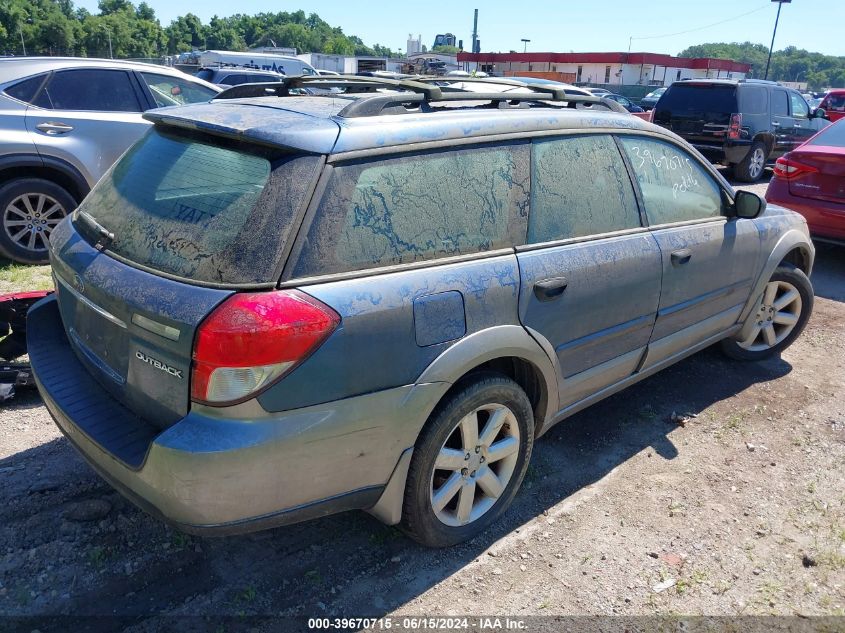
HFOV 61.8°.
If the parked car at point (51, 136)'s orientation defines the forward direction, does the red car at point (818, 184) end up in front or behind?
in front

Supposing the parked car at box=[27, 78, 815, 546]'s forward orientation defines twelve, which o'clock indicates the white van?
The white van is roughly at 10 o'clock from the parked car.

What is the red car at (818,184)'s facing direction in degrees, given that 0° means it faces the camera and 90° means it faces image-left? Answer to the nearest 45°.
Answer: approximately 225°

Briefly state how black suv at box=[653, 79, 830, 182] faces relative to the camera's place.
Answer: facing away from the viewer and to the right of the viewer

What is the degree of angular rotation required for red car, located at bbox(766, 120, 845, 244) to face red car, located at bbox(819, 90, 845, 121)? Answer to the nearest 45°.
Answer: approximately 45° to its left

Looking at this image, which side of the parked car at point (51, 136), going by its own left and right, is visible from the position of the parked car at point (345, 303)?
right

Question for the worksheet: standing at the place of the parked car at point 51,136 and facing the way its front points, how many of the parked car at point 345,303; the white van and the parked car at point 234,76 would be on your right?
1

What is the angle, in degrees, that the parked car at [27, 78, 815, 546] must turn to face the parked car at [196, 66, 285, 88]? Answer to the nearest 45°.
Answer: approximately 45° to its left

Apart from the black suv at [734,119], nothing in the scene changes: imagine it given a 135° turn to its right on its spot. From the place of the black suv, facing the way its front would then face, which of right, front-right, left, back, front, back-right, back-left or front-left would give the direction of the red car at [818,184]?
front

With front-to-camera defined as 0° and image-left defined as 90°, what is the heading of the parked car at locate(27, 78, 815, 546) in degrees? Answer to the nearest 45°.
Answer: approximately 225°
